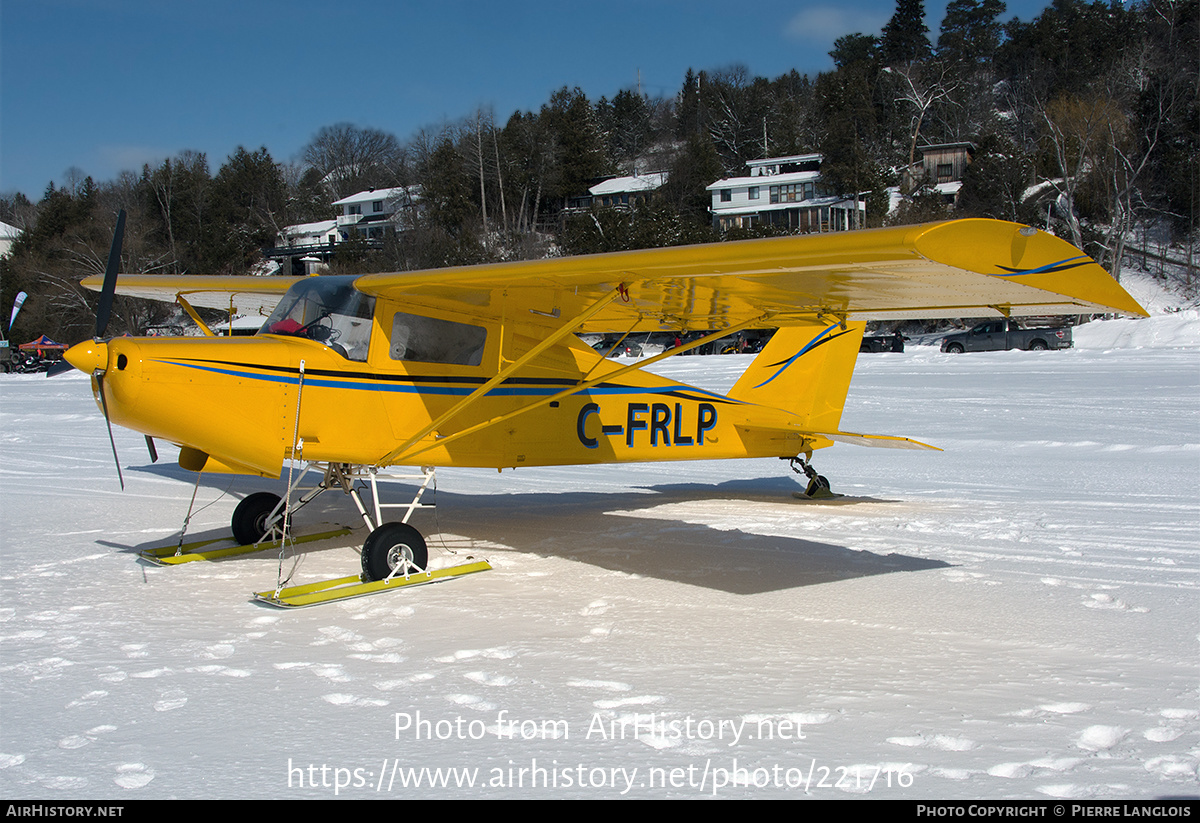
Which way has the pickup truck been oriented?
to the viewer's left

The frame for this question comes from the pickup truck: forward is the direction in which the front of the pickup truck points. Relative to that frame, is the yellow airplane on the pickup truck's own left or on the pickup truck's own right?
on the pickup truck's own left

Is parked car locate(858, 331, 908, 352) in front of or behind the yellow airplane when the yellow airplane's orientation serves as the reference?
behind

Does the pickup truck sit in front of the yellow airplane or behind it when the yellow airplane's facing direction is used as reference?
behind

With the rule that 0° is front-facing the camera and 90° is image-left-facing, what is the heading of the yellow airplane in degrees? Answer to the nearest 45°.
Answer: approximately 45°
